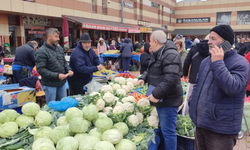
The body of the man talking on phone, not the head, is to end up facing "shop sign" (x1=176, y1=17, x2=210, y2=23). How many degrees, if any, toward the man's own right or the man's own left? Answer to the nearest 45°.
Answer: approximately 135° to the man's own right

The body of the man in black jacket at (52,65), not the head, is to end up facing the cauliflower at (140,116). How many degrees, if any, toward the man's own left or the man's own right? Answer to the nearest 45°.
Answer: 0° — they already face it

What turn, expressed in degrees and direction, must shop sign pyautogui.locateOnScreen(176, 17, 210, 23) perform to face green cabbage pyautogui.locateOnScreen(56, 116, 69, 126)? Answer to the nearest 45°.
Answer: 0° — it already faces it

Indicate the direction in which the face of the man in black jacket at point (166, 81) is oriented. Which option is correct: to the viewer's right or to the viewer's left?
to the viewer's left

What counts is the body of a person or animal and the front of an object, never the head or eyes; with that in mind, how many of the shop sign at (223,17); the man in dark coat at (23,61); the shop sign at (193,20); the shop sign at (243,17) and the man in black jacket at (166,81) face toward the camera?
3

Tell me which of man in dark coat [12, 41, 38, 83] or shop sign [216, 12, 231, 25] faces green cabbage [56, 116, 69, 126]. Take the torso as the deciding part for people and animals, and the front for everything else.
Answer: the shop sign

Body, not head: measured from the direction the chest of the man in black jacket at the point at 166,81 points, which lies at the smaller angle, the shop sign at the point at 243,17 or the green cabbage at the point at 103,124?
the green cabbage

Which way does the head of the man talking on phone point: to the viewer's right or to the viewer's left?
to the viewer's left

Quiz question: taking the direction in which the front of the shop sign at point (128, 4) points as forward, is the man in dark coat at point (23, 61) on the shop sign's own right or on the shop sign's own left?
on the shop sign's own right

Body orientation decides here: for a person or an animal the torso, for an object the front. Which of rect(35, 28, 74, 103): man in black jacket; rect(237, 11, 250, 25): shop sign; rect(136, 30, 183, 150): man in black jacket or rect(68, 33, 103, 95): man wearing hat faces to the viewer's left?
rect(136, 30, 183, 150): man in black jacket

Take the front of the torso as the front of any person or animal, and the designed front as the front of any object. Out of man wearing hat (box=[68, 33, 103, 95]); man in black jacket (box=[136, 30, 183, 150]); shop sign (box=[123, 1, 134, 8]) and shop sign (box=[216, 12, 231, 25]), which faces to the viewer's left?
the man in black jacket

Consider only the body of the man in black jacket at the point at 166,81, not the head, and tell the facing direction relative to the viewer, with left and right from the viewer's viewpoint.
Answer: facing to the left of the viewer
